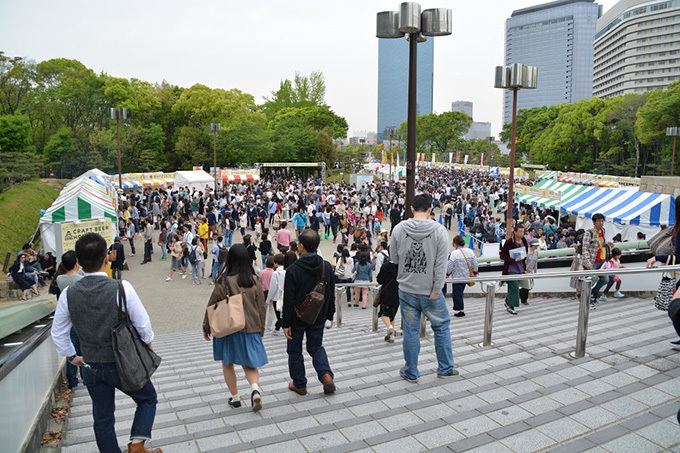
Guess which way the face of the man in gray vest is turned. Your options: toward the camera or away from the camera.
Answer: away from the camera

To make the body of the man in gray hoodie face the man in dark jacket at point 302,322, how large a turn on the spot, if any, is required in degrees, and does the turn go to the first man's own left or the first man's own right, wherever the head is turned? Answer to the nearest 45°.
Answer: approximately 90° to the first man's own left

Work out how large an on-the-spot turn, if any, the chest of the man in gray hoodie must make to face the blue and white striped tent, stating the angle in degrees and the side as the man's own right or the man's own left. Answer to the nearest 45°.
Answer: approximately 45° to the man's own right

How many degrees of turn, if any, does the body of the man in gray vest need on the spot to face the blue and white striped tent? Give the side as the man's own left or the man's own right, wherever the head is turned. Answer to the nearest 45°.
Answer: approximately 45° to the man's own right

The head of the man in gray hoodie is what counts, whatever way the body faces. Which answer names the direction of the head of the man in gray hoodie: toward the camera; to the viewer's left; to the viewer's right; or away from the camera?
away from the camera

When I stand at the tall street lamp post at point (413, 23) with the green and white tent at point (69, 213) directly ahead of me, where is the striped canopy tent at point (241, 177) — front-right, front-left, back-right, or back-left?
front-right

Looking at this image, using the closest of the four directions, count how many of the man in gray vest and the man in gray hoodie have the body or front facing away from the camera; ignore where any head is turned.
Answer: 2

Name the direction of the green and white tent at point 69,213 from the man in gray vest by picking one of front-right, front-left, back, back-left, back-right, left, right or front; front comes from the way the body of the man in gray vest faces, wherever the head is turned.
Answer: front

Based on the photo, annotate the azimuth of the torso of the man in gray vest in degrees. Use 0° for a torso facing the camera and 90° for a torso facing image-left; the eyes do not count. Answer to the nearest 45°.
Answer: approximately 180°

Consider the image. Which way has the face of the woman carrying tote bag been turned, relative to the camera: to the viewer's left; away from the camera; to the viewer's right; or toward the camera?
away from the camera

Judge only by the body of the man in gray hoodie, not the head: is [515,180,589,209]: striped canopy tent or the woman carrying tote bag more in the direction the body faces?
the striped canopy tent

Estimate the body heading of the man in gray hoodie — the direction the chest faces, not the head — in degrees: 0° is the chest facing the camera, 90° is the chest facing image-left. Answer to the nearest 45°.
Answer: approximately 180°

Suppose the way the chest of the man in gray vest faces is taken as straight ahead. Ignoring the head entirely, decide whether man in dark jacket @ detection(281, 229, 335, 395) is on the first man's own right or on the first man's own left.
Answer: on the first man's own right
